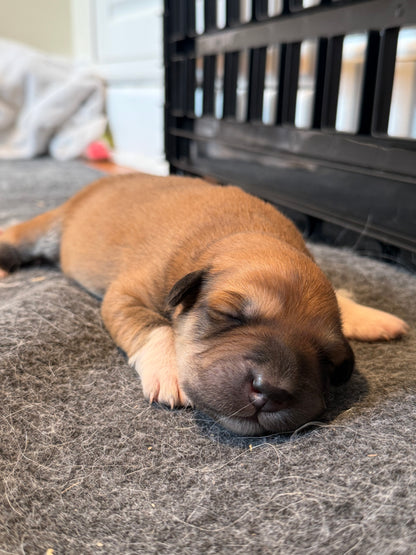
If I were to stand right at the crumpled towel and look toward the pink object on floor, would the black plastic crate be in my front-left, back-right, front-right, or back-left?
front-right

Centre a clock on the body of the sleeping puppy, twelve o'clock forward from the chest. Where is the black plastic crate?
The black plastic crate is roughly at 8 o'clock from the sleeping puppy.

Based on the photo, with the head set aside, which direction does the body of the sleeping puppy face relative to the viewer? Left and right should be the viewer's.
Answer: facing the viewer and to the right of the viewer

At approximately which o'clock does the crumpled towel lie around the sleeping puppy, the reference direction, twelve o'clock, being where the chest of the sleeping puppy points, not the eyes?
The crumpled towel is roughly at 7 o'clock from the sleeping puppy.

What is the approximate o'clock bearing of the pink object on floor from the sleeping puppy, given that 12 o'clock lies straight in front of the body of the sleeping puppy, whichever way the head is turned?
The pink object on floor is roughly at 7 o'clock from the sleeping puppy.
